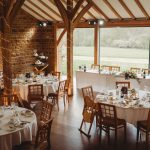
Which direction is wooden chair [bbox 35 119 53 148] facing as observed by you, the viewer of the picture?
facing away from the viewer and to the left of the viewer

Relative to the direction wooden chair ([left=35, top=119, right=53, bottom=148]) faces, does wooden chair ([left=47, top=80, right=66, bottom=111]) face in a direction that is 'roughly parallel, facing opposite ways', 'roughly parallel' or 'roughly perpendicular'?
roughly parallel

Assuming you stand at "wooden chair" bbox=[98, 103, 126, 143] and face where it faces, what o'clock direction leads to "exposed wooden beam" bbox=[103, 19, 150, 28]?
The exposed wooden beam is roughly at 11 o'clock from the wooden chair.

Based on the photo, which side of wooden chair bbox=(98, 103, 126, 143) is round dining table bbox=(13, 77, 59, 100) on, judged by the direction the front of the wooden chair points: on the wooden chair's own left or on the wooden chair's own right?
on the wooden chair's own left

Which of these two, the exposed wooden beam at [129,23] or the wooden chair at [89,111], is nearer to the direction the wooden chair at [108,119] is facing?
the exposed wooden beam

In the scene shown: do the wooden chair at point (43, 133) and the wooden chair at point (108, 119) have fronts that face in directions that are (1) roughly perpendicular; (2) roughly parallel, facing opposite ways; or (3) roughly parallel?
roughly perpendicular

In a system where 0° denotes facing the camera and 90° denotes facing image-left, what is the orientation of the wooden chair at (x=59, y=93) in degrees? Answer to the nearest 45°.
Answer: approximately 135°

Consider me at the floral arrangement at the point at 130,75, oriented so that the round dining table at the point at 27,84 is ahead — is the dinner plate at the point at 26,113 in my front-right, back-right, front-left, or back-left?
front-left

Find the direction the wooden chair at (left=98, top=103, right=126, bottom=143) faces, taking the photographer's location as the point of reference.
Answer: facing away from the viewer and to the right of the viewer

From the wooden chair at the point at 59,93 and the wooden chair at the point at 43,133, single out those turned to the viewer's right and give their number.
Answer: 0
